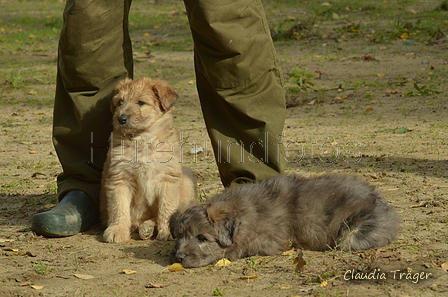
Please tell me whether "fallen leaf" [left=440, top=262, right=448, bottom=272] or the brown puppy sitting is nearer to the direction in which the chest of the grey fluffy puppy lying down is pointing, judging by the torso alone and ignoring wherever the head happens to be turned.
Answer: the brown puppy sitting

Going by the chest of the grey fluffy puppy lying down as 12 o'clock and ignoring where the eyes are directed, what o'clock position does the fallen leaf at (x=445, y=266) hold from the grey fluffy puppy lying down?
The fallen leaf is roughly at 7 o'clock from the grey fluffy puppy lying down.

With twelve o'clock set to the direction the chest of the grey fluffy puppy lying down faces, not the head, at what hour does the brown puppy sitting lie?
The brown puppy sitting is roughly at 1 o'clock from the grey fluffy puppy lying down.

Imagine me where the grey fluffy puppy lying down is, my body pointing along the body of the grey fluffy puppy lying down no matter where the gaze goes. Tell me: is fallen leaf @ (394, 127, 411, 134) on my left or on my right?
on my right

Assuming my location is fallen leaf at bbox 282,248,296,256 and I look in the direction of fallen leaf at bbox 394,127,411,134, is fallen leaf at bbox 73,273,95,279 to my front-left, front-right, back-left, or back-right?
back-left

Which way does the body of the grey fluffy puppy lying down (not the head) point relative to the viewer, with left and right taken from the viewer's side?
facing to the left of the viewer

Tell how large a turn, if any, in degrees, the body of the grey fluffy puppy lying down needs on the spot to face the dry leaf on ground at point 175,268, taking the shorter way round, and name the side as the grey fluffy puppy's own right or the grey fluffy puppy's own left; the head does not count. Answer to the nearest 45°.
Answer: approximately 45° to the grey fluffy puppy's own left
